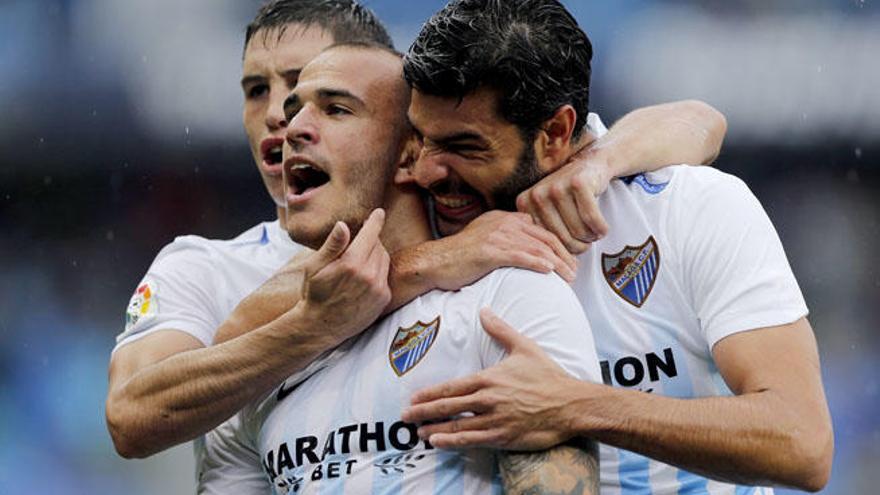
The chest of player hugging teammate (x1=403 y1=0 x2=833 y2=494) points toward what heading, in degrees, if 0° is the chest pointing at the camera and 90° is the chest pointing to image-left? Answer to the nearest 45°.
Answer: approximately 45°
